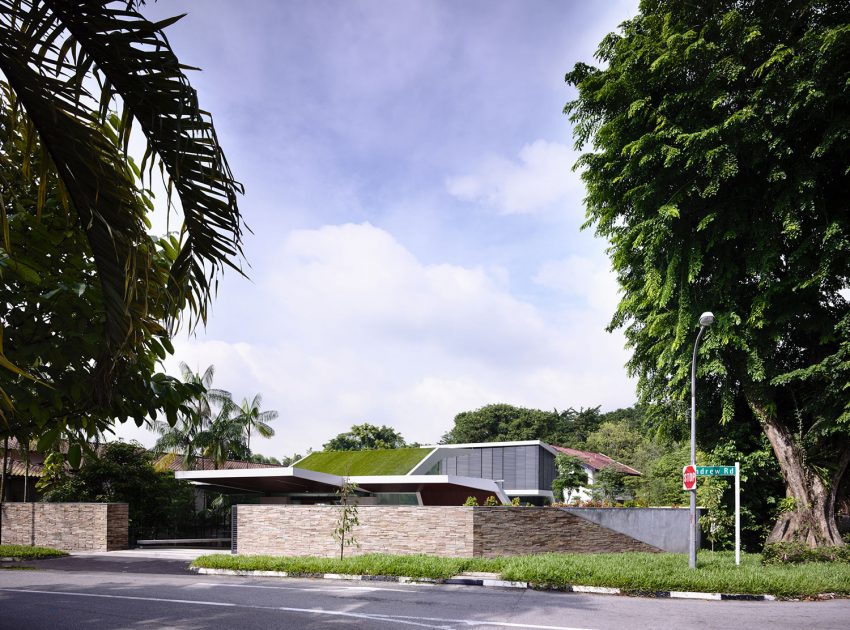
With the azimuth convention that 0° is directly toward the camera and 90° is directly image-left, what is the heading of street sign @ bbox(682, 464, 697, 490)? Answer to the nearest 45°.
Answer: approximately 0°

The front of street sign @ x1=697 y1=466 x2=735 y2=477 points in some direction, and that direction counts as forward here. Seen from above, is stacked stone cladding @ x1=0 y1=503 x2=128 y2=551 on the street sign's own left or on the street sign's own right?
on the street sign's own right

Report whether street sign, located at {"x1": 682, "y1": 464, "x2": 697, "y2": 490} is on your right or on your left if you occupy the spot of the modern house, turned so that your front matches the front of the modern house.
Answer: on your left

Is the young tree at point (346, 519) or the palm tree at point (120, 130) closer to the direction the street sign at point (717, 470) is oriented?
the palm tree

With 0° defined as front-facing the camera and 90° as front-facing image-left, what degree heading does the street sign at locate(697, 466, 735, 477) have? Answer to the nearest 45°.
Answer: approximately 0°

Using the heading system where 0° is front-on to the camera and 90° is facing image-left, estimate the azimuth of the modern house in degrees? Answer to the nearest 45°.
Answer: approximately 45°
